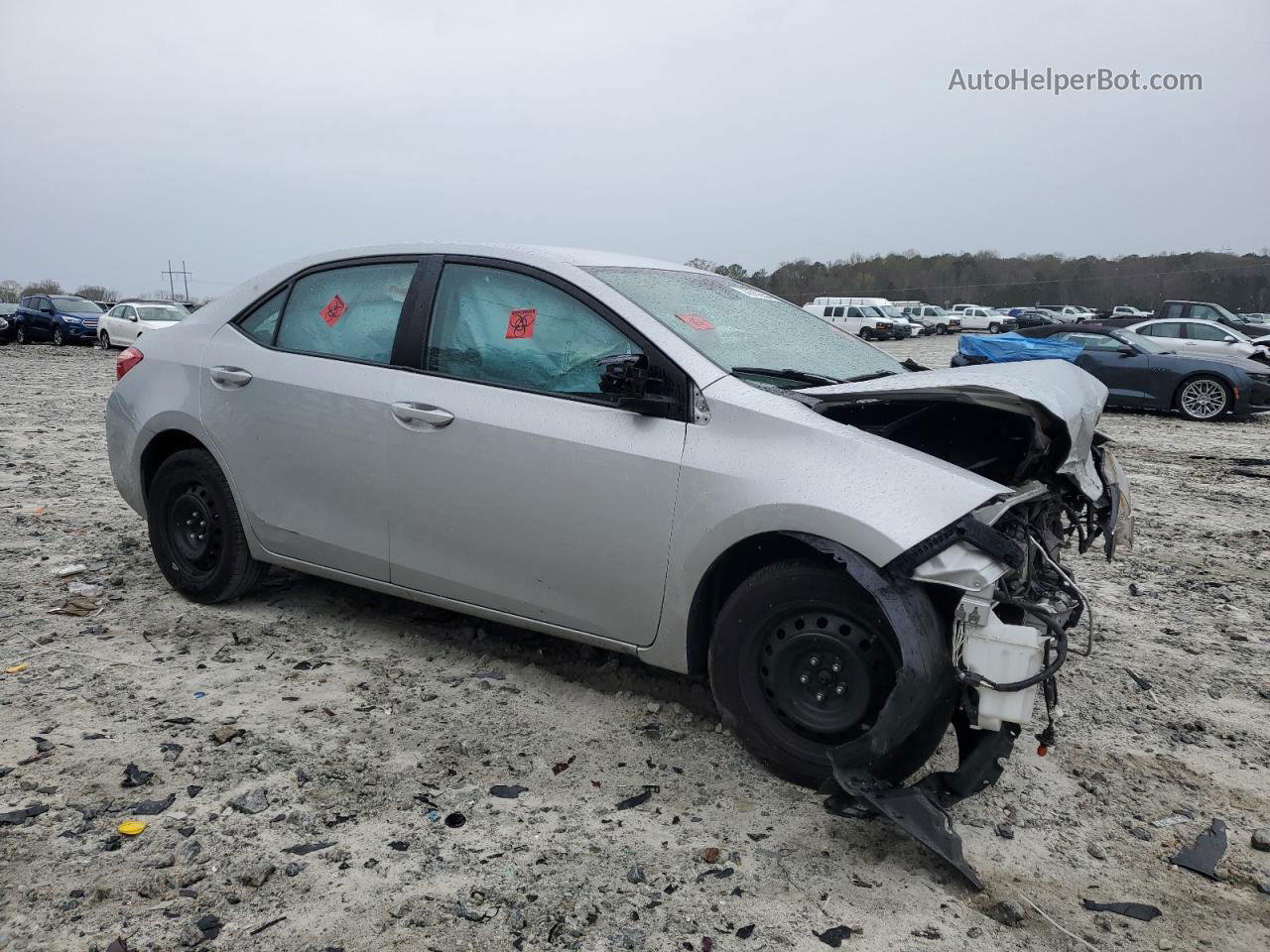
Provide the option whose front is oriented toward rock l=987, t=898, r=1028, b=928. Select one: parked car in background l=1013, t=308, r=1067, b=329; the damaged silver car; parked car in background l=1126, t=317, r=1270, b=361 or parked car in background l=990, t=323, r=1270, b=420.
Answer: the damaged silver car

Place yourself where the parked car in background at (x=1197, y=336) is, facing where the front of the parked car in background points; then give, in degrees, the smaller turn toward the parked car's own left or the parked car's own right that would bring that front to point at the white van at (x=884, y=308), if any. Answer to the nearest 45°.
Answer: approximately 135° to the parked car's own left

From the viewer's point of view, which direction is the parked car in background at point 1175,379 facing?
to the viewer's right

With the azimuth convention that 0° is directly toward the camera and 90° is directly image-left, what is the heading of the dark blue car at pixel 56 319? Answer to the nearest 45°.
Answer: approximately 315°

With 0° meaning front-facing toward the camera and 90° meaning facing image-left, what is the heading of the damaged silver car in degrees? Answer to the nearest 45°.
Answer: approximately 315°

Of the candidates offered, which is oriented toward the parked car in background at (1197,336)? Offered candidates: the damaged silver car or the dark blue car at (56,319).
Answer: the dark blue car

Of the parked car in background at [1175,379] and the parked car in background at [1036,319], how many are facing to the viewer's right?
2

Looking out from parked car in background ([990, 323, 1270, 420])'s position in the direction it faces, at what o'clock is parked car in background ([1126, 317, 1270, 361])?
parked car in background ([1126, 317, 1270, 361]) is roughly at 9 o'clock from parked car in background ([990, 323, 1270, 420]).

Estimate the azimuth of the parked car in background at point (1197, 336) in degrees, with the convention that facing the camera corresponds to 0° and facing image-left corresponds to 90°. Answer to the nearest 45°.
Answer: approximately 270°

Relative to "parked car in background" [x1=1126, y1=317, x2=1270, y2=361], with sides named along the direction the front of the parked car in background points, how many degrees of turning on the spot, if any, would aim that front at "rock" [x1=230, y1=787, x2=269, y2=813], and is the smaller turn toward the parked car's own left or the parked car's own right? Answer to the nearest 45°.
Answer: approximately 90° to the parked car's own right

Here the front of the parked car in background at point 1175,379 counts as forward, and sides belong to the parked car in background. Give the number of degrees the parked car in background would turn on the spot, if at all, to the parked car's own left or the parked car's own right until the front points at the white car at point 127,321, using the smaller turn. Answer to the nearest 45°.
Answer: approximately 180°

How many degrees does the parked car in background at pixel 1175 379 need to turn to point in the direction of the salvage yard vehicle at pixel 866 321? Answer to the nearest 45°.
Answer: approximately 90° to its left

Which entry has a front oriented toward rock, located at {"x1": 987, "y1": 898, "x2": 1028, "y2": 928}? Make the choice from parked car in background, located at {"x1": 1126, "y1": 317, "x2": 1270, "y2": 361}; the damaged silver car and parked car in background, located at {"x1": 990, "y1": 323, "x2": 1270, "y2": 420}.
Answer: the damaged silver car
